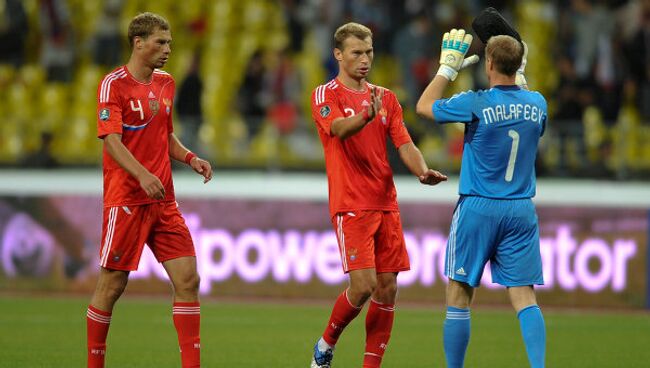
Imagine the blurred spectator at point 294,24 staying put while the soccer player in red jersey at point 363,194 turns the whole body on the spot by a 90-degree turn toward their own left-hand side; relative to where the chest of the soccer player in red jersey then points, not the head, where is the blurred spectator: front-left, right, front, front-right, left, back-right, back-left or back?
front-left

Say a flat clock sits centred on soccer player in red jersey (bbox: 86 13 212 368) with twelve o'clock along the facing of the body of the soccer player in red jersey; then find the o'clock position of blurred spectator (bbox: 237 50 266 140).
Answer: The blurred spectator is roughly at 8 o'clock from the soccer player in red jersey.

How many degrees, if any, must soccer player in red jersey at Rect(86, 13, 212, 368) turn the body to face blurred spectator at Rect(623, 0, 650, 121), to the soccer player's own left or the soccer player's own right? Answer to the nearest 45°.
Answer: approximately 90° to the soccer player's own left

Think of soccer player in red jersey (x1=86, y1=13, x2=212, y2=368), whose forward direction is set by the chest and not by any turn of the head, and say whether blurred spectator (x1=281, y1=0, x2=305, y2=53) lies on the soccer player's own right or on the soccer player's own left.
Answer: on the soccer player's own left

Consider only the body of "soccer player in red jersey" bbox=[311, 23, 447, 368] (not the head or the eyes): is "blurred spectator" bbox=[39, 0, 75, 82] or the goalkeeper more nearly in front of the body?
the goalkeeper

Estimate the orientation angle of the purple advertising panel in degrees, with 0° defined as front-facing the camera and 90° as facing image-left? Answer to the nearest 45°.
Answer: approximately 0°

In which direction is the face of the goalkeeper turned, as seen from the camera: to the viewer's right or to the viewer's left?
to the viewer's left

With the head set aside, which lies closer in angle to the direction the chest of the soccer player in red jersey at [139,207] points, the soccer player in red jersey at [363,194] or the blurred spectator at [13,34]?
the soccer player in red jersey
